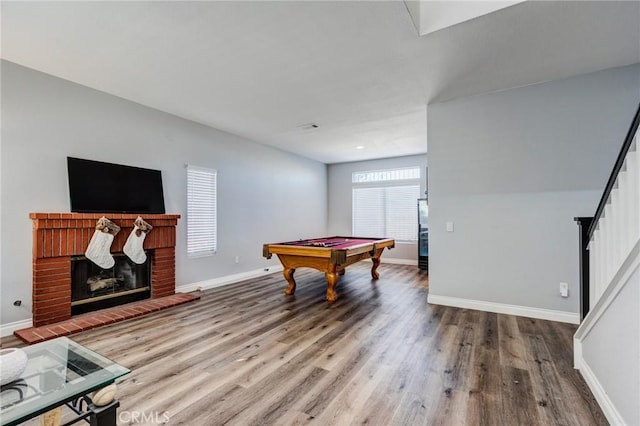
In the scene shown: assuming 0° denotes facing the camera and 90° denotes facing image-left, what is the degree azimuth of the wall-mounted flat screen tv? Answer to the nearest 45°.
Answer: approximately 315°

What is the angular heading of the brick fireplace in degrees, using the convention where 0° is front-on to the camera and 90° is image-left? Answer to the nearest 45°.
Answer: approximately 315°

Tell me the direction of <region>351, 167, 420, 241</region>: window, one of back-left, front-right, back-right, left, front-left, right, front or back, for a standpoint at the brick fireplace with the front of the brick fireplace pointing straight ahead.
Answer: front-left

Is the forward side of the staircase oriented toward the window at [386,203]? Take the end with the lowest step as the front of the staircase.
yes

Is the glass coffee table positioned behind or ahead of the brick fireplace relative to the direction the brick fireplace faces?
ahead

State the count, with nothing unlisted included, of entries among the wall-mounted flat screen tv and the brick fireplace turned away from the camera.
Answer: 0

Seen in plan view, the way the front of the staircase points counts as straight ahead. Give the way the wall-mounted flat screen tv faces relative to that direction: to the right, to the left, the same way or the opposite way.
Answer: to the right

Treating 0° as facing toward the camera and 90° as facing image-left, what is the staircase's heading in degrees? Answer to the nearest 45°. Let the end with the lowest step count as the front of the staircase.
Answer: approximately 135°

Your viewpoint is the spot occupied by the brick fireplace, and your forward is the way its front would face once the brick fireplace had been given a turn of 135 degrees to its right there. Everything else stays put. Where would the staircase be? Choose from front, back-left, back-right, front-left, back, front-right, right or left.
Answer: back-left

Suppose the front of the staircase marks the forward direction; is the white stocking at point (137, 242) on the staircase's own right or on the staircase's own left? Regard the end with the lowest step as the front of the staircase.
on the staircase's own left

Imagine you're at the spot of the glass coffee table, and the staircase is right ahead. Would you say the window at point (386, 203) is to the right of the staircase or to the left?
left

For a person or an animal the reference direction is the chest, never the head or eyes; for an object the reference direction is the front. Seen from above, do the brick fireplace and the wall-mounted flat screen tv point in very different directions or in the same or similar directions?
same or similar directions

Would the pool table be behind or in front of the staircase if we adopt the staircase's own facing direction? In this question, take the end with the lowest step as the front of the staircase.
in front

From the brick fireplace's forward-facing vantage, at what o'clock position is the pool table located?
The pool table is roughly at 11 o'clock from the brick fireplace.
